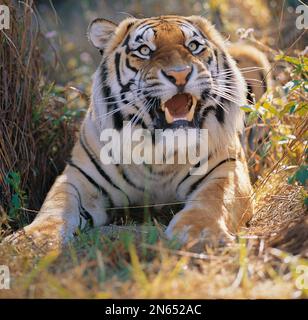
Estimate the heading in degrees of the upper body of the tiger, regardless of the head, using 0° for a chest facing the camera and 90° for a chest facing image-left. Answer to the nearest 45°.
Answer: approximately 0°
